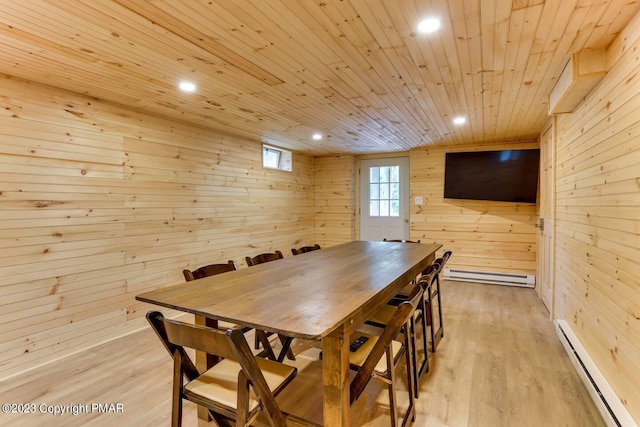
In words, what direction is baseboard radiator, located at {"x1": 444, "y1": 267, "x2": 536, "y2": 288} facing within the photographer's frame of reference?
facing the viewer

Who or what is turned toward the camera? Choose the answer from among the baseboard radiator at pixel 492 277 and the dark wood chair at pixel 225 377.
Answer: the baseboard radiator

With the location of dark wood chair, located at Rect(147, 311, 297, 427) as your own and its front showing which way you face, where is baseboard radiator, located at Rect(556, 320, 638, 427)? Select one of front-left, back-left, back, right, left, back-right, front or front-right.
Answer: front-right

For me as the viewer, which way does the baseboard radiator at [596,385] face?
facing to the left of the viewer

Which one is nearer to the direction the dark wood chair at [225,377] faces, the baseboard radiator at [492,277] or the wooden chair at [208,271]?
the baseboard radiator

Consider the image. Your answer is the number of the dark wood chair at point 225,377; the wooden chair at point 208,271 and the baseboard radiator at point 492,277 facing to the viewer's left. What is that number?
0

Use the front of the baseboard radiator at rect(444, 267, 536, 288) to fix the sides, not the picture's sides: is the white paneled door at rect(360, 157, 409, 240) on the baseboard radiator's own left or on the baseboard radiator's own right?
on the baseboard radiator's own right

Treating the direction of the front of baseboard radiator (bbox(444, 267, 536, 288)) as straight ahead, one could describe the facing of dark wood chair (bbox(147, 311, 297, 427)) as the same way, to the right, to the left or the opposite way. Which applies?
the opposite way

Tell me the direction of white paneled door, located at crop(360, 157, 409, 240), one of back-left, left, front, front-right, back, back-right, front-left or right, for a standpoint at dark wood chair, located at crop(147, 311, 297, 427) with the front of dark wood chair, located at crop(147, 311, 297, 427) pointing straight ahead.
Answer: front

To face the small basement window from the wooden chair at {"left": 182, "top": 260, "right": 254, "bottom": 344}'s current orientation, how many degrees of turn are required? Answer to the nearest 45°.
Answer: approximately 135° to its left

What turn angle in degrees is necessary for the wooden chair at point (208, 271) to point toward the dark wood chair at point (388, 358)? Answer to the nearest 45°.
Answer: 0° — it already faces it

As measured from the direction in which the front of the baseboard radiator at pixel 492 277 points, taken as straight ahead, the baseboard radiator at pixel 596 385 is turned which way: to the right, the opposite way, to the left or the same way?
to the right

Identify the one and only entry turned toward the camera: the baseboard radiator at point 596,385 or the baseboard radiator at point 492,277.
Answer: the baseboard radiator at point 492,277

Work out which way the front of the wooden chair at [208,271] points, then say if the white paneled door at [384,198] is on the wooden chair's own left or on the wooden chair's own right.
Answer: on the wooden chair's own left

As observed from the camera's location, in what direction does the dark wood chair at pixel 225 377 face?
facing away from the viewer and to the right of the viewer

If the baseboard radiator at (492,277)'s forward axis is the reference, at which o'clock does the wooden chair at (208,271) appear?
The wooden chair is roughly at 1 o'clock from the baseboard radiator.

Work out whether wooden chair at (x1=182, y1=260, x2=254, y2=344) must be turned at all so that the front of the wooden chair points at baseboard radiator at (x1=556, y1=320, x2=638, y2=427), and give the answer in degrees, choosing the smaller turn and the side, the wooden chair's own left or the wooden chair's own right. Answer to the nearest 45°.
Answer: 0° — it already faces it
